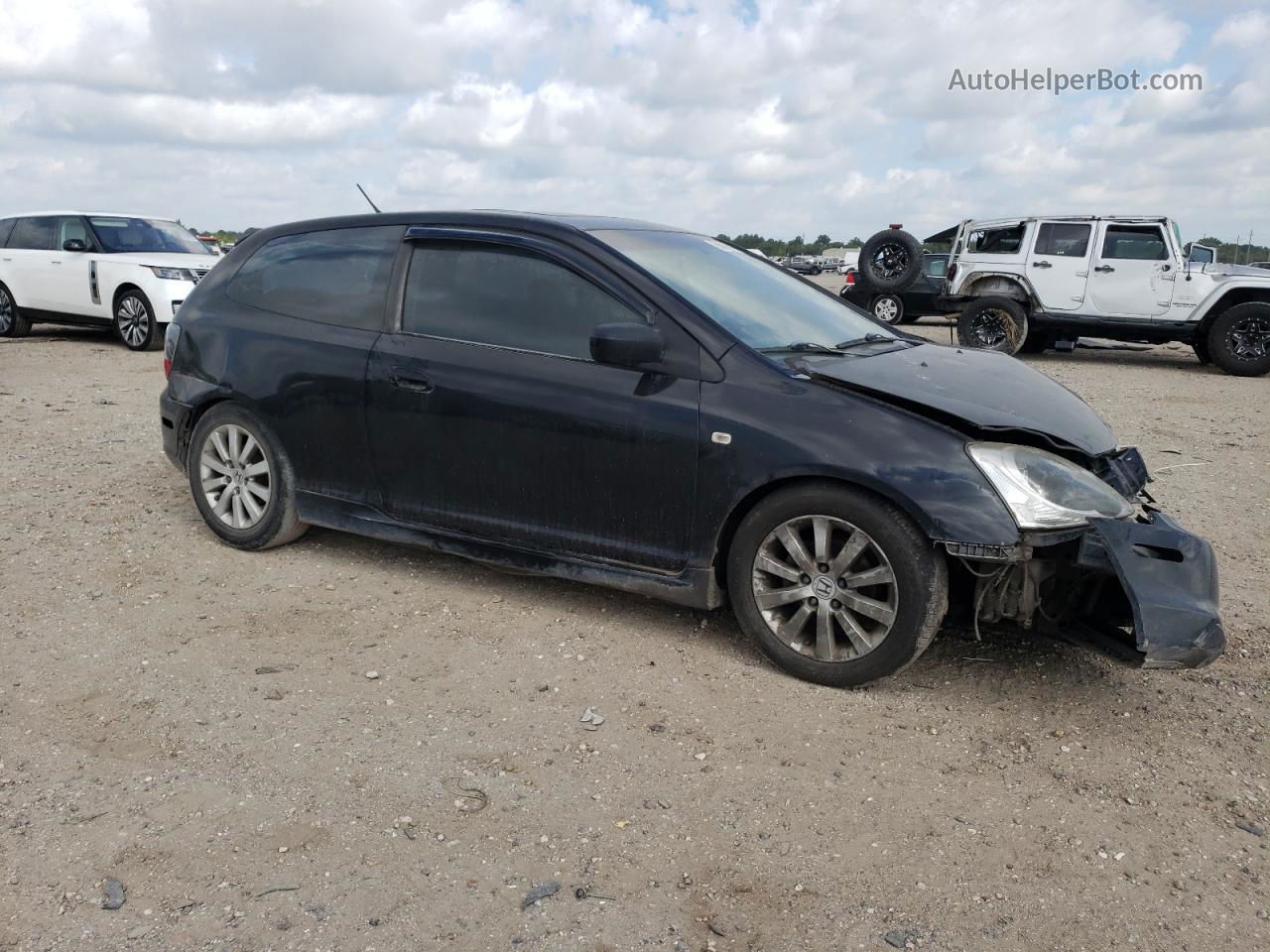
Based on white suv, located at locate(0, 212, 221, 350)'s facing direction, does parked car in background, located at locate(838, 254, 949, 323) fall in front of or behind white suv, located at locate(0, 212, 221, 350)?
in front

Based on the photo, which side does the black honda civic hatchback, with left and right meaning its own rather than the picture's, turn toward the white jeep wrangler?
left

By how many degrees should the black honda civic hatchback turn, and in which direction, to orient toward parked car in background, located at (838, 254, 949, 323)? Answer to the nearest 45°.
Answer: approximately 135° to its left

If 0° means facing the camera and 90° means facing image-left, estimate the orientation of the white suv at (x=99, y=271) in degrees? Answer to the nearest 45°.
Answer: approximately 315°

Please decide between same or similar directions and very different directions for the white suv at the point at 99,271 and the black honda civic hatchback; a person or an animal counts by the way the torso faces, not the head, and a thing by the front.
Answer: same or similar directions

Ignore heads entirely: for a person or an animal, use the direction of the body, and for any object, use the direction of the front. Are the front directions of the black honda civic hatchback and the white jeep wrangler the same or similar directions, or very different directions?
same or similar directions

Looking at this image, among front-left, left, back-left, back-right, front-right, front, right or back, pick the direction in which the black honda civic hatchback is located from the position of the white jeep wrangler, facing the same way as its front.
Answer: right

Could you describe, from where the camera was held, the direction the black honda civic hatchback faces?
facing the viewer and to the right of the viewer

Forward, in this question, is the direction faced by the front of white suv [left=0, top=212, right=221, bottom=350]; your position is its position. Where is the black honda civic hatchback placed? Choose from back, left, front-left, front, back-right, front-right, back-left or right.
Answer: front-right

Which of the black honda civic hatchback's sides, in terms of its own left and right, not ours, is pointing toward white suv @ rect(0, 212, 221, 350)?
back

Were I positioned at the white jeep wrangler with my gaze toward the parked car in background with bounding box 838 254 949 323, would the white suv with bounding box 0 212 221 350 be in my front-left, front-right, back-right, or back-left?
front-left

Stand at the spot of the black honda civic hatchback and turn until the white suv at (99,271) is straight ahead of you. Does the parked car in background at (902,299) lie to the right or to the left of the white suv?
right

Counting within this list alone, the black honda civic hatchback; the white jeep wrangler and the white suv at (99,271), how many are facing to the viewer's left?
0

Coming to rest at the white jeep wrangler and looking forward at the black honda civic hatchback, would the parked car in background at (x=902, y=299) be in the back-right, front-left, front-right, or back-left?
back-right

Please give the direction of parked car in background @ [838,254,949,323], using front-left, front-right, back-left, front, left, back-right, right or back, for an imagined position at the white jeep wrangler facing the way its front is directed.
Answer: back-left

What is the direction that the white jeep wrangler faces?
to the viewer's right
